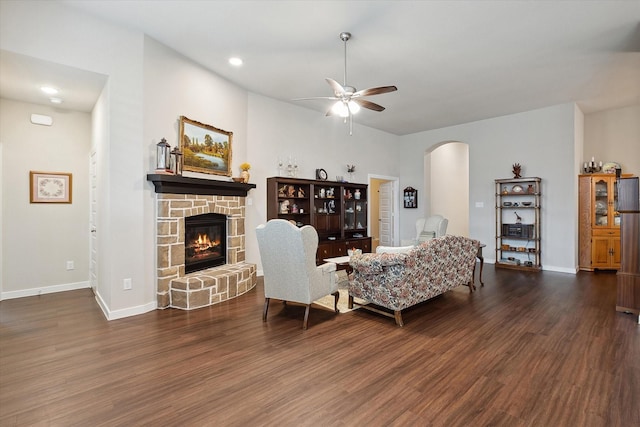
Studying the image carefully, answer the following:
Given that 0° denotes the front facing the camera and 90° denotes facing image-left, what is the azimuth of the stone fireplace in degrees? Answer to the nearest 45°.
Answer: approximately 315°

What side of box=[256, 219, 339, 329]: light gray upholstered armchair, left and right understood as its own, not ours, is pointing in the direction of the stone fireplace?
left

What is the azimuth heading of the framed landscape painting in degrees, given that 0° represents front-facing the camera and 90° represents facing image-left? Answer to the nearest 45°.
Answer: approximately 315°

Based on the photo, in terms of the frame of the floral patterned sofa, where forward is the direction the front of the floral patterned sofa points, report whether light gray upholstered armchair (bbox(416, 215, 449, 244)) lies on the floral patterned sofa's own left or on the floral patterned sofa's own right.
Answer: on the floral patterned sofa's own right

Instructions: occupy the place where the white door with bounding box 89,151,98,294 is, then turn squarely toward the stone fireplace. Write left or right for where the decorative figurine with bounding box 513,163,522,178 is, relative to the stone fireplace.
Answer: left

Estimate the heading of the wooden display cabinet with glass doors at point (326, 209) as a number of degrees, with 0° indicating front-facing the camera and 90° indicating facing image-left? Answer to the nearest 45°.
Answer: approximately 315°

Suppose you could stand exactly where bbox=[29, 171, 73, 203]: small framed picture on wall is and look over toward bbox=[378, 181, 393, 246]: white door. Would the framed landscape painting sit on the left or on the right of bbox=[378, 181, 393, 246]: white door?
right

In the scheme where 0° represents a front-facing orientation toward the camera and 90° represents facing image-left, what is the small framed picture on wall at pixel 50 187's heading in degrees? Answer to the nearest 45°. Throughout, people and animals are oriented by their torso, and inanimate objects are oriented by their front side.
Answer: approximately 315°
